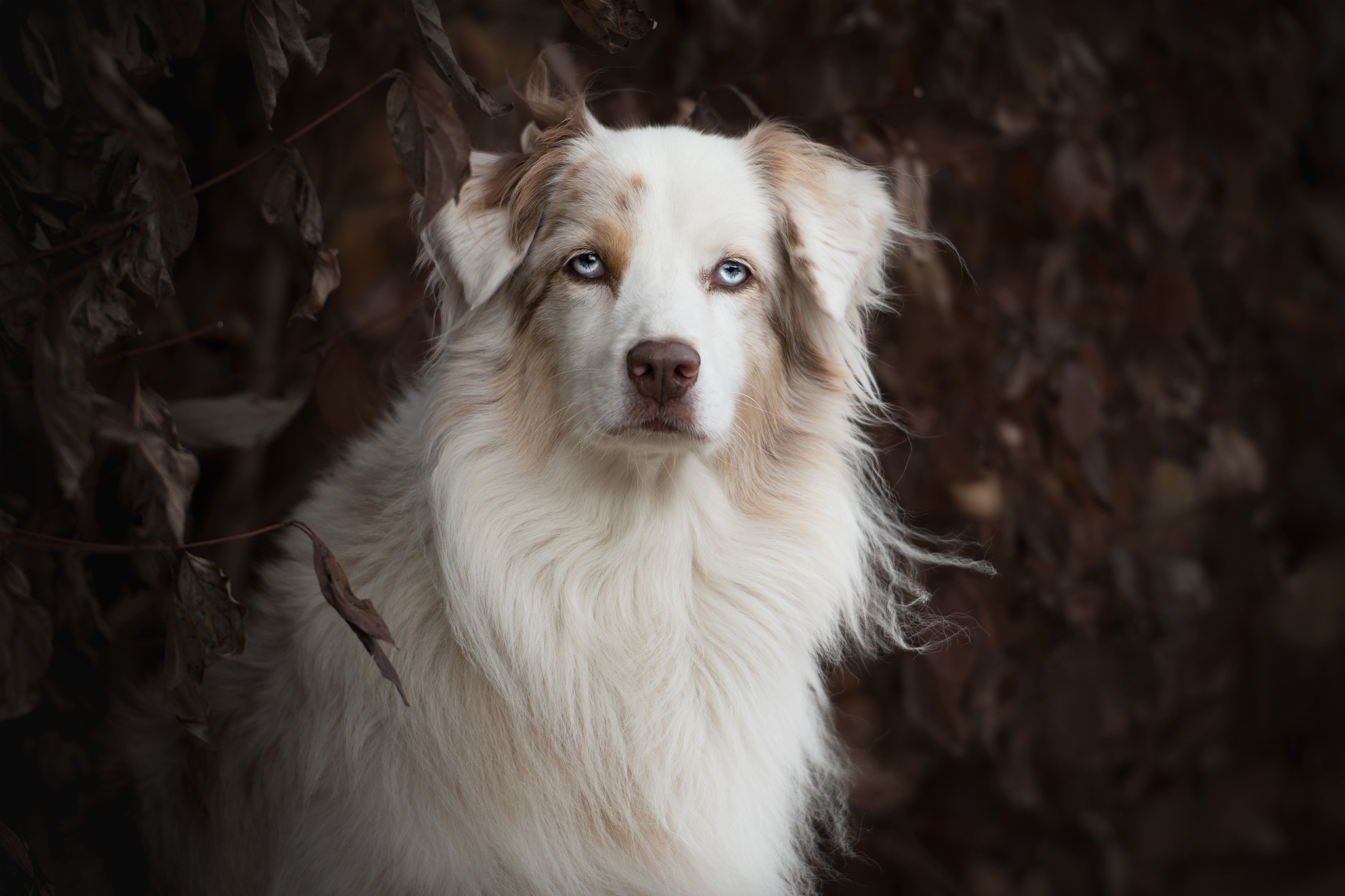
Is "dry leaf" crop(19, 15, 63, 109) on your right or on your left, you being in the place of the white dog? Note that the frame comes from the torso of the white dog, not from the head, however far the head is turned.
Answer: on your right

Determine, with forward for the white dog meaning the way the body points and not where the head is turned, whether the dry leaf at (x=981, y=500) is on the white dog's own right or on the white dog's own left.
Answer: on the white dog's own left

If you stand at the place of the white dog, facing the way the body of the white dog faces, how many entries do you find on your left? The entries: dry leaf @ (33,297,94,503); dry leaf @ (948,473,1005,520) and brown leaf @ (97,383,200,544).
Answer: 1

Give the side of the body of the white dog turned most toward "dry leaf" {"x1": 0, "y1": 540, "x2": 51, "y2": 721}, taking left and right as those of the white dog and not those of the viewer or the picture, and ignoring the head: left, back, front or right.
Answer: right

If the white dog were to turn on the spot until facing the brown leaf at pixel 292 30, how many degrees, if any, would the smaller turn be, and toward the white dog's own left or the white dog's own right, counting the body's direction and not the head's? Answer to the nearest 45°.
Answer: approximately 90° to the white dog's own right

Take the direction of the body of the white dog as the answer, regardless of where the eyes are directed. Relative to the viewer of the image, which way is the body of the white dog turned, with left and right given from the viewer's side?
facing the viewer and to the right of the viewer

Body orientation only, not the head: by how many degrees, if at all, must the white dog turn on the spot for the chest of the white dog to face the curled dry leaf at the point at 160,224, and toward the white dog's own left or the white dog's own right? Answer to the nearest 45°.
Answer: approximately 90° to the white dog's own right

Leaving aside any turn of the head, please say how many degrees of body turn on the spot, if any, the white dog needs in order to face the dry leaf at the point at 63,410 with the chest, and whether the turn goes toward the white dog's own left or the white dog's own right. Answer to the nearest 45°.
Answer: approximately 90° to the white dog's own right

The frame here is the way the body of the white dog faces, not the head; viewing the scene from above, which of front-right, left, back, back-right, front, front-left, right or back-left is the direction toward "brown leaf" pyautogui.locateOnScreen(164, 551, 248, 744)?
right

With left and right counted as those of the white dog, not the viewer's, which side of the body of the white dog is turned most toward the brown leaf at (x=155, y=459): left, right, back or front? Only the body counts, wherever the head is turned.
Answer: right
